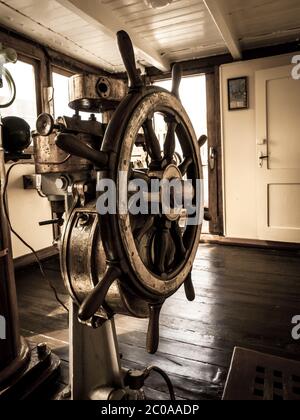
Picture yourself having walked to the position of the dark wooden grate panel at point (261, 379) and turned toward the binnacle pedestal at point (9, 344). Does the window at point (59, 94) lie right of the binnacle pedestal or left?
right

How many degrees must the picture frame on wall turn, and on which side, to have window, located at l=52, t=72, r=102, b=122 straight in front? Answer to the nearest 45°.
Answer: approximately 90° to its right

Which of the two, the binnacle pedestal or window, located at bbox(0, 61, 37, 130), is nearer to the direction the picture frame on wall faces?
the binnacle pedestal

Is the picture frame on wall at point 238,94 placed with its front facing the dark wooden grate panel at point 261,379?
yes

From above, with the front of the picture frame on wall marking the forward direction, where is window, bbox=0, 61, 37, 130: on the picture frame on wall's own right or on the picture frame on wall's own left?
on the picture frame on wall's own right

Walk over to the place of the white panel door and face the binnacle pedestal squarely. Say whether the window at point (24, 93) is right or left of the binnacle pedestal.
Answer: right

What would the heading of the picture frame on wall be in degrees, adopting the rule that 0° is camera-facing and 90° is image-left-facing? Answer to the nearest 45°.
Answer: approximately 0°
